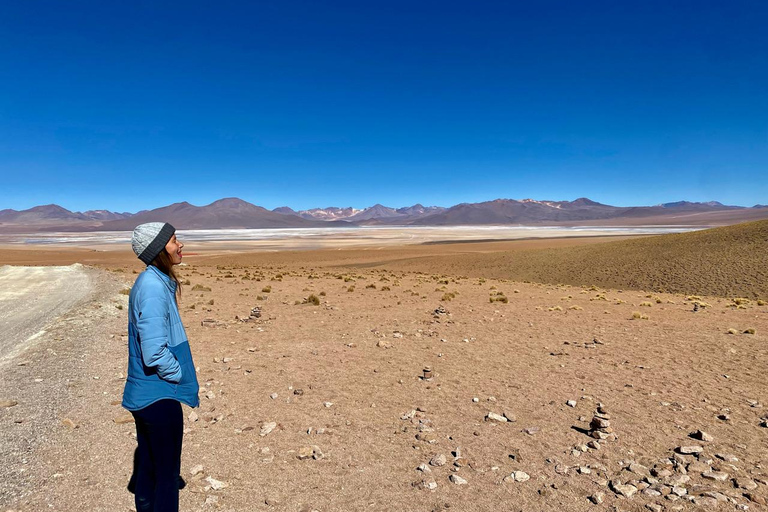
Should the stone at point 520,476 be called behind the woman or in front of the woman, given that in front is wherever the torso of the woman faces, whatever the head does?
in front

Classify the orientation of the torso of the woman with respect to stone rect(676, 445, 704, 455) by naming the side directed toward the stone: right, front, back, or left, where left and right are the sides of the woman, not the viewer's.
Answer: front

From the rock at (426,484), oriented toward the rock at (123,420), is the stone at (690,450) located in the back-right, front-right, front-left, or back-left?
back-right

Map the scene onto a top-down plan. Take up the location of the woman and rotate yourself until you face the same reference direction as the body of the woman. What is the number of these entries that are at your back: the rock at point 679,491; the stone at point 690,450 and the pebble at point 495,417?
0

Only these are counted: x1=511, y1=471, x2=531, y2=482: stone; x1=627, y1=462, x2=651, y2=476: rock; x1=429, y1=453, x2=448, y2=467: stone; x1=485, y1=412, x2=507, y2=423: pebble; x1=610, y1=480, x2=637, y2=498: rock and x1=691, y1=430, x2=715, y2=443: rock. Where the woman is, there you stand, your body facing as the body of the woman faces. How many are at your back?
0

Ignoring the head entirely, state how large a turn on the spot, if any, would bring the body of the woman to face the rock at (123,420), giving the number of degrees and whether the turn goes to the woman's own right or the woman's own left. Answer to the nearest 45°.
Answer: approximately 90° to the woman's own left

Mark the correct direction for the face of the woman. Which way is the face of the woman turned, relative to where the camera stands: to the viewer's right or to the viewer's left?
to the viewer's right

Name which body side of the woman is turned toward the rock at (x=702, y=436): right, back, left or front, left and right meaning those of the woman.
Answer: front

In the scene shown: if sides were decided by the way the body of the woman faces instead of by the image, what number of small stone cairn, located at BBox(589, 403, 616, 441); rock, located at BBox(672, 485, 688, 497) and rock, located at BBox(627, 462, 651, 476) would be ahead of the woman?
3

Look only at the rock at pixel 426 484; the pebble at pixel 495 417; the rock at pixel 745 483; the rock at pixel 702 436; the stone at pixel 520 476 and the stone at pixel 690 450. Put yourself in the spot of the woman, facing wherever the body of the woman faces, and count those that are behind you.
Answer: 0

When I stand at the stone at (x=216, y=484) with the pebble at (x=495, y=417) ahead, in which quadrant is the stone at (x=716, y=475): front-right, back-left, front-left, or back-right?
front-right

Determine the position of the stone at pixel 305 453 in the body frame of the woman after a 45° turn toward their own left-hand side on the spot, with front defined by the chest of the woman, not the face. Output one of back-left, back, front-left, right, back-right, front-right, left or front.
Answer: front

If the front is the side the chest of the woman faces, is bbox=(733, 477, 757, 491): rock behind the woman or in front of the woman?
in front

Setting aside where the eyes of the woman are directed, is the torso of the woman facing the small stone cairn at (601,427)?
yes

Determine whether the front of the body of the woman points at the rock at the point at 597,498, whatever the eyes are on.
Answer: yes

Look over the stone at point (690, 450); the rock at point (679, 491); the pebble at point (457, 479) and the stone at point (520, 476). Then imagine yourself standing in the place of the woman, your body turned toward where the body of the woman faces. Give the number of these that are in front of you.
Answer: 4

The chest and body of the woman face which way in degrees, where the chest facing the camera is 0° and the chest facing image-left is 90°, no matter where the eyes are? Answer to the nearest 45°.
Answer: approximately 270°

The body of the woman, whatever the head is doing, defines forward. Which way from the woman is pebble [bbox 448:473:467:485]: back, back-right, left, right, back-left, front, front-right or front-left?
front
